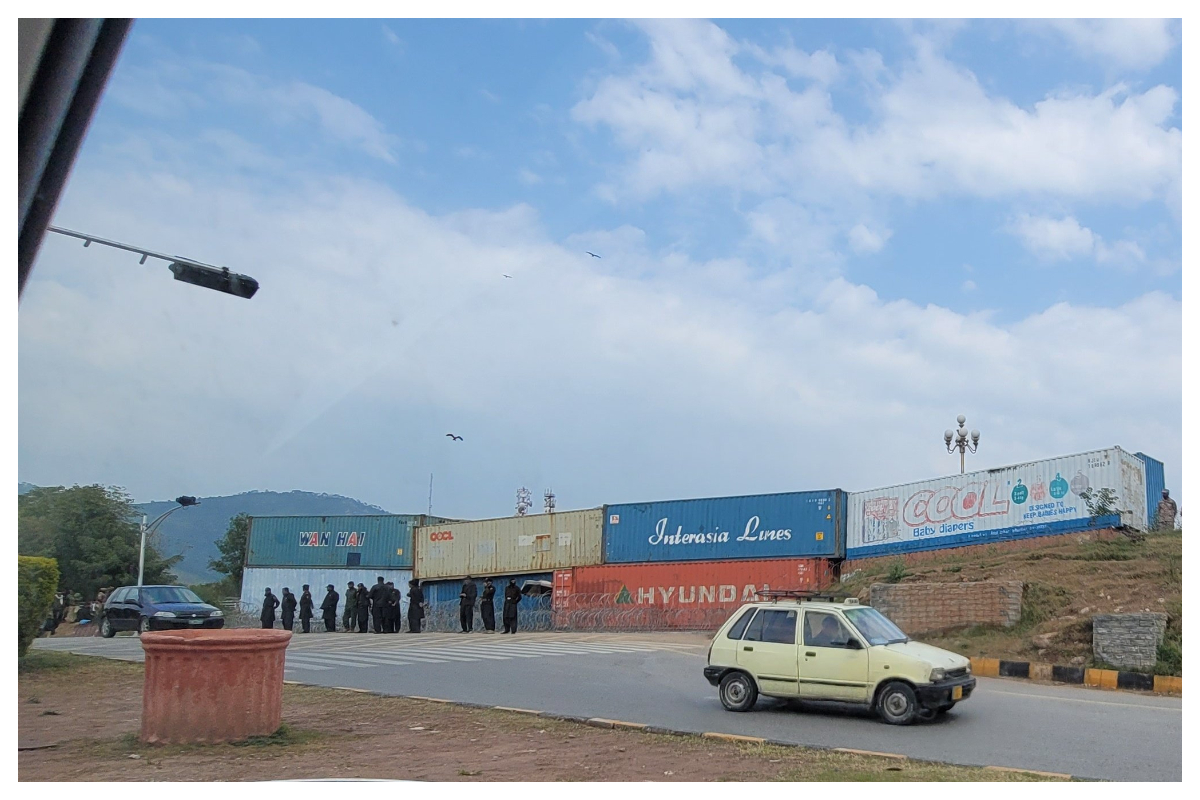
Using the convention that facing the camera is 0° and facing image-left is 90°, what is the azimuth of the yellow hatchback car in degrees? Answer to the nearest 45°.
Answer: approximately 315°

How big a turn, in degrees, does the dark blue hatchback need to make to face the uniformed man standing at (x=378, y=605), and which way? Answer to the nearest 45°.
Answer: approximately 90° to its left

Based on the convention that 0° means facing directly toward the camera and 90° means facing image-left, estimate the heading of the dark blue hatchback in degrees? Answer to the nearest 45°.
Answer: approximately 315°

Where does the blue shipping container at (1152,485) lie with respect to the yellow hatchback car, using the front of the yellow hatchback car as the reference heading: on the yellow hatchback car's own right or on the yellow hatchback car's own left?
on the yellow hatchback car's own left

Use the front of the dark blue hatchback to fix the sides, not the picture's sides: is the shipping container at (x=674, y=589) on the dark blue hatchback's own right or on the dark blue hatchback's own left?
on the dark blue hatchback's own left

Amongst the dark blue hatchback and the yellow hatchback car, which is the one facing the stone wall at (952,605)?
the dark blue hatchback
